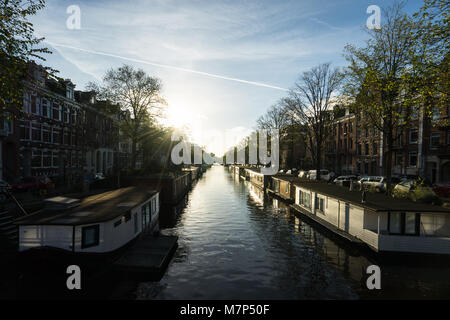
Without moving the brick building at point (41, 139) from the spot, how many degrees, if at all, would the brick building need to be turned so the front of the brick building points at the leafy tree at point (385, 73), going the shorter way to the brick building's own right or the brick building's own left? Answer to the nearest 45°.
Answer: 0° — it already faces it

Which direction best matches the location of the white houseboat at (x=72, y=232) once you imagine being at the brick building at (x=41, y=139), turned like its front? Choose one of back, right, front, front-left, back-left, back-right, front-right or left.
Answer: front-right

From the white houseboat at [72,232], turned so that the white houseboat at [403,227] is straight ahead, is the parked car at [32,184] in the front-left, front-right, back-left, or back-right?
back-left

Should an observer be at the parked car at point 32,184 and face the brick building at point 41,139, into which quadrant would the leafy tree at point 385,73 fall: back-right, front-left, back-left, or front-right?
back-right

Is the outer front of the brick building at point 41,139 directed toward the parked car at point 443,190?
yes

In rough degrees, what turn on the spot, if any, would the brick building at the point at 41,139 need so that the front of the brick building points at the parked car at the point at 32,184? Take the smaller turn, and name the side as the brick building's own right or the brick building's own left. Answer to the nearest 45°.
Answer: approximately 45° to the brick building's own right

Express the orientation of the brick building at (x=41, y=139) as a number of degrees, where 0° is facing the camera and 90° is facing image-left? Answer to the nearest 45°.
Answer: approximately 315°

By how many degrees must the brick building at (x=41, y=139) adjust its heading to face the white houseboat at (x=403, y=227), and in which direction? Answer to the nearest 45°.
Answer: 0° — it already faces it
